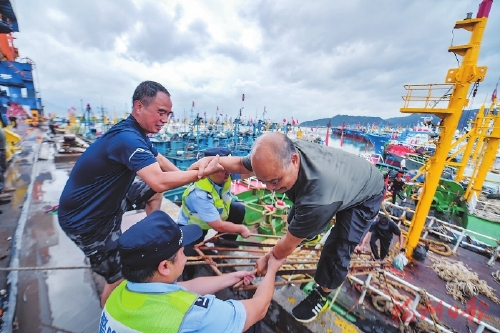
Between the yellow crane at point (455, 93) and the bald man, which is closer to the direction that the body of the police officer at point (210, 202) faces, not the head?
the bald man

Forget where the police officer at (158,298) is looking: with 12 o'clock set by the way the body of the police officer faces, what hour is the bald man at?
The bald man is roughly at 1 o'clock from the police officer.

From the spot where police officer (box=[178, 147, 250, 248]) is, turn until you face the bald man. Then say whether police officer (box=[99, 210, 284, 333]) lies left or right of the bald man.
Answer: right

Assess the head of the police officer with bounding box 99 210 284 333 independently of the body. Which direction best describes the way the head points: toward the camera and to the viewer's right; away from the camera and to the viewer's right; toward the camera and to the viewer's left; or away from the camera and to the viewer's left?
away from the camera and to the viewer's right

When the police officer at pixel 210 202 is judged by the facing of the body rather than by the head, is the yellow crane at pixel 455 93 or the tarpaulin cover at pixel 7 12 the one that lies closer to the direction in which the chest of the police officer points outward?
the yellow crane

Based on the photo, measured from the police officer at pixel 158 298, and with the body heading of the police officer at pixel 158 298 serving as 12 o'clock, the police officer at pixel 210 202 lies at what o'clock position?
the police officer at pixel 210 202 is roughly at 11 o'clock from the police officer at pixel 158 298.

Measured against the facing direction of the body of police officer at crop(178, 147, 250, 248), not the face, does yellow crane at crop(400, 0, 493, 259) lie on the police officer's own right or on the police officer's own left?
on the police officer's own left

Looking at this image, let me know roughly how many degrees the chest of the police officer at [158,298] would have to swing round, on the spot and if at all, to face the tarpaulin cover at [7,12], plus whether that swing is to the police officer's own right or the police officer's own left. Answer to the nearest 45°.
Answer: approximately 90° to the police officer's own left
